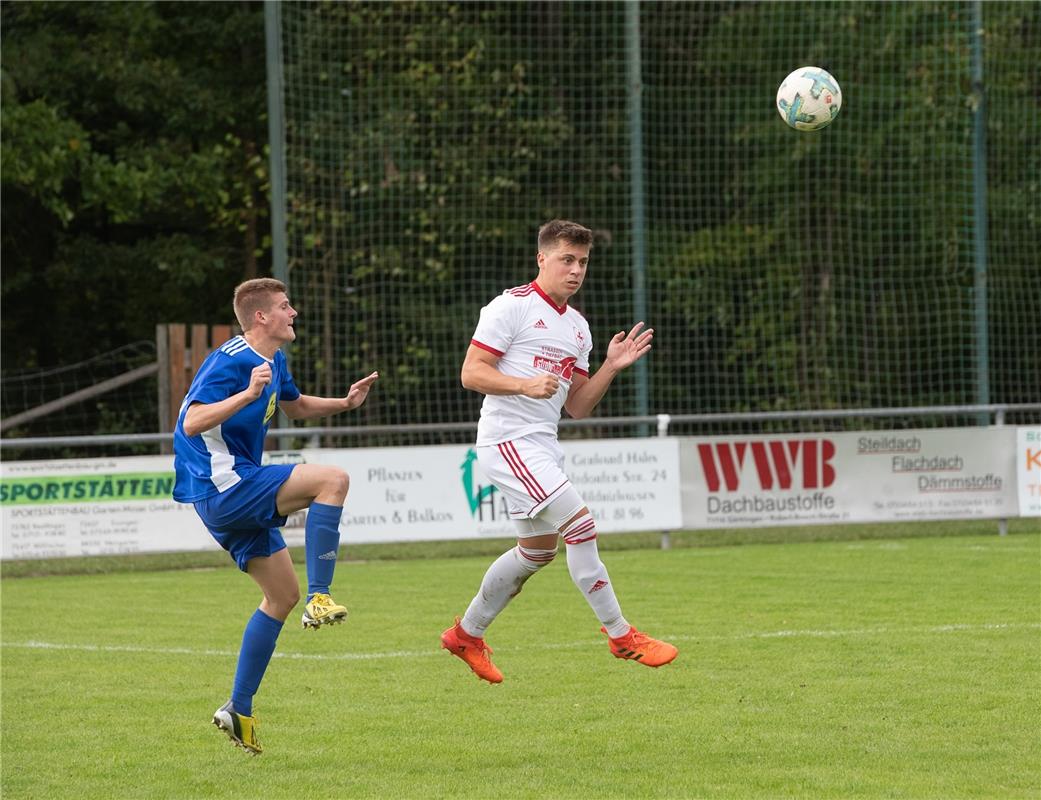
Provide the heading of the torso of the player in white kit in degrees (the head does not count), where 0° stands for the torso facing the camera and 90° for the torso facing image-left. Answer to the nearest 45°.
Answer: approximately 315°

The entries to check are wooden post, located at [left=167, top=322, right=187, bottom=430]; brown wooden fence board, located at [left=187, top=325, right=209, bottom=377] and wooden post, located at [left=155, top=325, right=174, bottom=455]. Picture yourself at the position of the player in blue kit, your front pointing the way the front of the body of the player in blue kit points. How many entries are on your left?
3

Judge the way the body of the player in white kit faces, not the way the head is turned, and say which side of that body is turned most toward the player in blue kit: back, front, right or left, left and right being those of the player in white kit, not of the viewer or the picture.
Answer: right

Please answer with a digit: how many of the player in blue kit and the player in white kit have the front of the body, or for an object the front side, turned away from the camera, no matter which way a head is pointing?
0

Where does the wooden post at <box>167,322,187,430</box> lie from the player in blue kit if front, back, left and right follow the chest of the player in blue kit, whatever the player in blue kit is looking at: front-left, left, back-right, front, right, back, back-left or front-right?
left

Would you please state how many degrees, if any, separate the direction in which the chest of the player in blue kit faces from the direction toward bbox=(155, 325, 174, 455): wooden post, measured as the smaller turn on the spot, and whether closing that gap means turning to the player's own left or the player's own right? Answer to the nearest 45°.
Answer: approximately 90° to the player's own left

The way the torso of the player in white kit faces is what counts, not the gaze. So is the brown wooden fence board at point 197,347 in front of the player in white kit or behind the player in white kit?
behind

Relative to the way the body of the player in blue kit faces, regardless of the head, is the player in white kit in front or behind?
in front

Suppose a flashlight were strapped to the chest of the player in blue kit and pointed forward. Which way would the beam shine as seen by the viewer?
to the viewer's right

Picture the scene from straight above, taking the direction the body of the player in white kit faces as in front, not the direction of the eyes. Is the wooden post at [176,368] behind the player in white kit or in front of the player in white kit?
behind

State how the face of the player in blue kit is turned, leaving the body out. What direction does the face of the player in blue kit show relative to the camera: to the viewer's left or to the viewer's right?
to the viewer's right

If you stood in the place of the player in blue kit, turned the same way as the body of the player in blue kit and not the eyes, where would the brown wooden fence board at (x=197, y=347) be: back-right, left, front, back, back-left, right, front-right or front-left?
left
